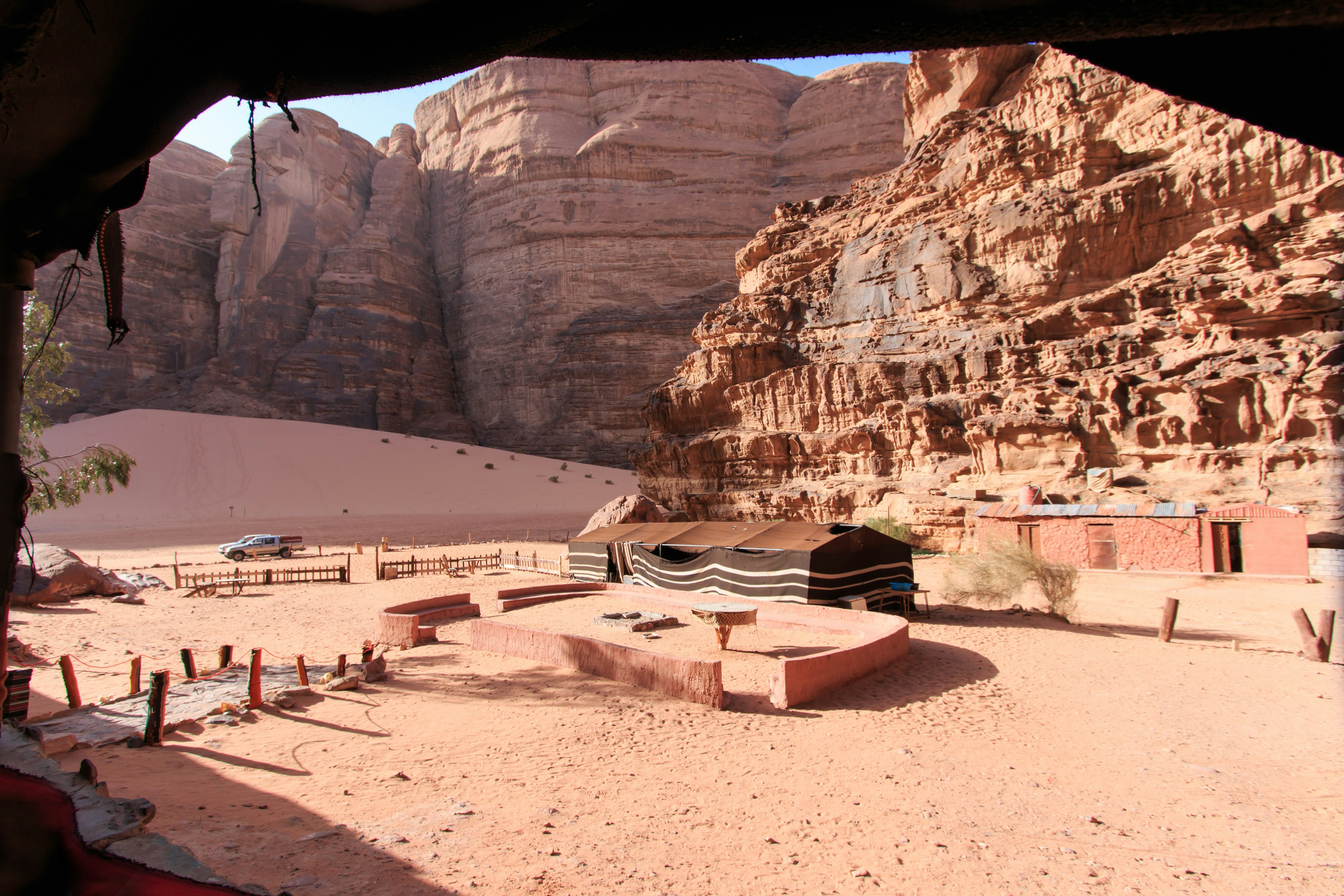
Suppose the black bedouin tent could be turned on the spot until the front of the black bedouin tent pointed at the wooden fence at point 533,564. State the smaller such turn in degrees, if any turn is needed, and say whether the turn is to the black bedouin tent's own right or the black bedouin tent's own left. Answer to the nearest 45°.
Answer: approximately 90° to the black bedouin tent's own right

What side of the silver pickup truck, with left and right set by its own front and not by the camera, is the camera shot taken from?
left

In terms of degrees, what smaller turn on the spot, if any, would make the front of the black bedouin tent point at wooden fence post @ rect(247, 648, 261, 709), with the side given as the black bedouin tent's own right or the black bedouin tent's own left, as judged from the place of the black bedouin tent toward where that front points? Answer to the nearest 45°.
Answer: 0° — it already faces it

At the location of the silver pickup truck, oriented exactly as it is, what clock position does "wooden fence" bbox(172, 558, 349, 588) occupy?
The wooden fence is roughly at 9 o'clock from the silver pickup truck.

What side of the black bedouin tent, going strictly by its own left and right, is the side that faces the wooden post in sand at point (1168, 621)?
left

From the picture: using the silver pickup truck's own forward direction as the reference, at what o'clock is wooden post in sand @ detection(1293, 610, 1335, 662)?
The wooden post in sand is roughly at 8 o'clock from the silver pickup truck.

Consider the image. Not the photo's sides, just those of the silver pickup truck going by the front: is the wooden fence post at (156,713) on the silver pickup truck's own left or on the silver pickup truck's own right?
on the silver pickup truck's own left

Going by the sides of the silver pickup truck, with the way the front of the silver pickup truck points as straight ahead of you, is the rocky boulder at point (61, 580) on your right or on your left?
on your left

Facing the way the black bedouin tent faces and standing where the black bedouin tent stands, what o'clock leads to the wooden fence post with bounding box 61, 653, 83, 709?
The wooden fence post is roughly at 12 o'clock from the black bedouin tent.

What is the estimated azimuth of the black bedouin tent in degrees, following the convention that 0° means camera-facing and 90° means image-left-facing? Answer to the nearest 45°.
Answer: approximately 45°
